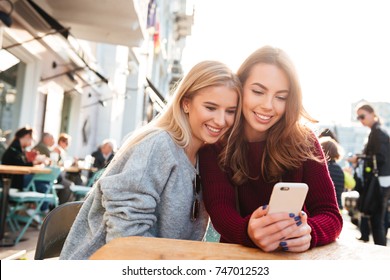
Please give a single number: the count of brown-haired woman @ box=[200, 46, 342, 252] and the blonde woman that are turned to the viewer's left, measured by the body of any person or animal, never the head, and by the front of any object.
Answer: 0

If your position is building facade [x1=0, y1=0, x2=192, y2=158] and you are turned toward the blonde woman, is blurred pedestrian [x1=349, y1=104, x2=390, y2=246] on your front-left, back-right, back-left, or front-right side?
front-left

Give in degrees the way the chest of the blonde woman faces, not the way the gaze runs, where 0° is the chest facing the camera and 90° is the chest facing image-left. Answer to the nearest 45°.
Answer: approximately 315°

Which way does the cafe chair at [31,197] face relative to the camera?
to the viewer's left

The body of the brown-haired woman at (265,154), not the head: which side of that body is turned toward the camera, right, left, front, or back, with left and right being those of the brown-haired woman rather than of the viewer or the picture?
front

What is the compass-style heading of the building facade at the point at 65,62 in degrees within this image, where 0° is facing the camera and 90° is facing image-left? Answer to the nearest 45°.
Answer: approximately 315°

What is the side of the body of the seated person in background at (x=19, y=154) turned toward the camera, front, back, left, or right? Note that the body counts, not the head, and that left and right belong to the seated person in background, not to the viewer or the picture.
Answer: right

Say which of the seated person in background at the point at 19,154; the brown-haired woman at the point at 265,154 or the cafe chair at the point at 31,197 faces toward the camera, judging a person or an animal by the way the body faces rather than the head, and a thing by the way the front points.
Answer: the brown-haired woman

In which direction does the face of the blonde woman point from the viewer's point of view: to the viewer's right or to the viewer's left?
to the viewer's right

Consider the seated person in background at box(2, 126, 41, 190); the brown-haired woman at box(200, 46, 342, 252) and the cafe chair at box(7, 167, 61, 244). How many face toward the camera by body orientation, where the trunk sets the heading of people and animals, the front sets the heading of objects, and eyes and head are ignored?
1
